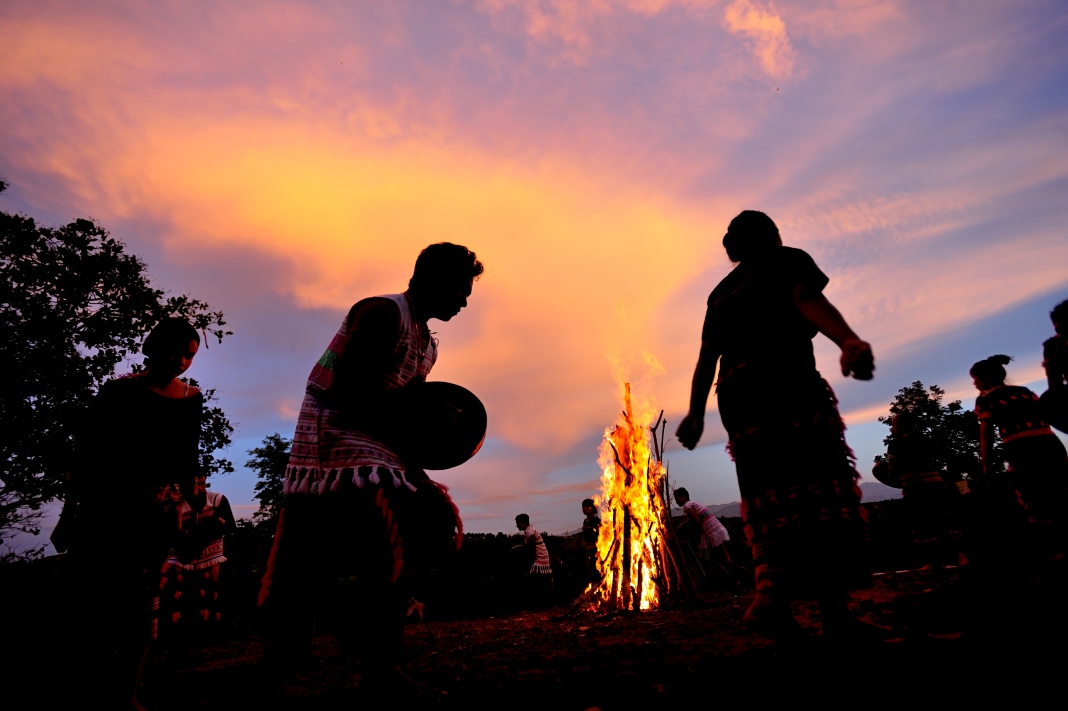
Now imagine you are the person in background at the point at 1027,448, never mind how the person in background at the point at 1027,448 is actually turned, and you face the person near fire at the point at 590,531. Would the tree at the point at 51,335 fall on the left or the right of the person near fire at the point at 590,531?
left

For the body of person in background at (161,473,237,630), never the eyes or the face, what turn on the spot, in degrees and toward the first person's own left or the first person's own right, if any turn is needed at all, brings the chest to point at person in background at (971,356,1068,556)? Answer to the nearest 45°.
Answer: approximately 45° to the first person's own left

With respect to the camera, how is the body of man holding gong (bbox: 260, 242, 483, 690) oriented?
to the viewer's right

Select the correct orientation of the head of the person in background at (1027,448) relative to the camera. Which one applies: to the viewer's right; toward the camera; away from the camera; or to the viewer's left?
to the viewer's left

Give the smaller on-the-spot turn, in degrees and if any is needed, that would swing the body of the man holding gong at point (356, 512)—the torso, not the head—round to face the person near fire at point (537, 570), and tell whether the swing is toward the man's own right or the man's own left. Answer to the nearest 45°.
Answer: approximately 90° to the man's own left

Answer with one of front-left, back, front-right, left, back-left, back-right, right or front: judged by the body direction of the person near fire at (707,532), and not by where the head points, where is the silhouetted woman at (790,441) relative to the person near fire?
left

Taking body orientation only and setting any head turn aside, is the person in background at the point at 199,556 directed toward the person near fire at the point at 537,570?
no

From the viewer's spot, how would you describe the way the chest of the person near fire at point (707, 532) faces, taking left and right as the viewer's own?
facing to the left of the viewer

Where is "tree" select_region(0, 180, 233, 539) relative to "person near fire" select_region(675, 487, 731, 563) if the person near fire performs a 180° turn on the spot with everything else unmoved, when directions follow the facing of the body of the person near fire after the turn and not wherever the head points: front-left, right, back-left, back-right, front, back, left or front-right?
back

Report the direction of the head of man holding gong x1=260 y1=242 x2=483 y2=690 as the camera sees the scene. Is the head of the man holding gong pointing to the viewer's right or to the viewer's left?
to the viewer's right

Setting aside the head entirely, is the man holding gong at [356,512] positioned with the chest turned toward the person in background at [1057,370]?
yes

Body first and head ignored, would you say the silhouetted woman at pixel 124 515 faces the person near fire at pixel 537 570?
no

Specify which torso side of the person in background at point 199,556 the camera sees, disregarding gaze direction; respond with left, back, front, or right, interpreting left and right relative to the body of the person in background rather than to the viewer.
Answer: front

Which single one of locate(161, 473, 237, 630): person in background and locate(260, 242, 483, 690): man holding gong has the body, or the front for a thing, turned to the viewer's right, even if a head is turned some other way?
the man holding gong

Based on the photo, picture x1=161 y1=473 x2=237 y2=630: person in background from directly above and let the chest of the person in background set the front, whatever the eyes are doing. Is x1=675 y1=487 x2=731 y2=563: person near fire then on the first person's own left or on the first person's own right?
on the first person's own left

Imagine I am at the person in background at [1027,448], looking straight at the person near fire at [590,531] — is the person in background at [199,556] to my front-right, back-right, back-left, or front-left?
front-left

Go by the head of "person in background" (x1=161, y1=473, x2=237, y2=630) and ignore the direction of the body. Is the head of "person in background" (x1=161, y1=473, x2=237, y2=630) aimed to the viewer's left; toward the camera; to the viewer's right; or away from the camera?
toward the camera
